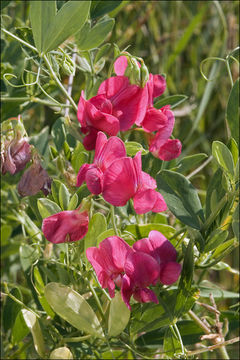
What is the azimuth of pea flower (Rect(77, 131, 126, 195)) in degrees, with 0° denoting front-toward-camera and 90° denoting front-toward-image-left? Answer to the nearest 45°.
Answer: approximately 45°

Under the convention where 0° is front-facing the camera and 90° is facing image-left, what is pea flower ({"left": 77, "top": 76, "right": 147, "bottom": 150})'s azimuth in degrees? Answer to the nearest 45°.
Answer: approximately 45°
